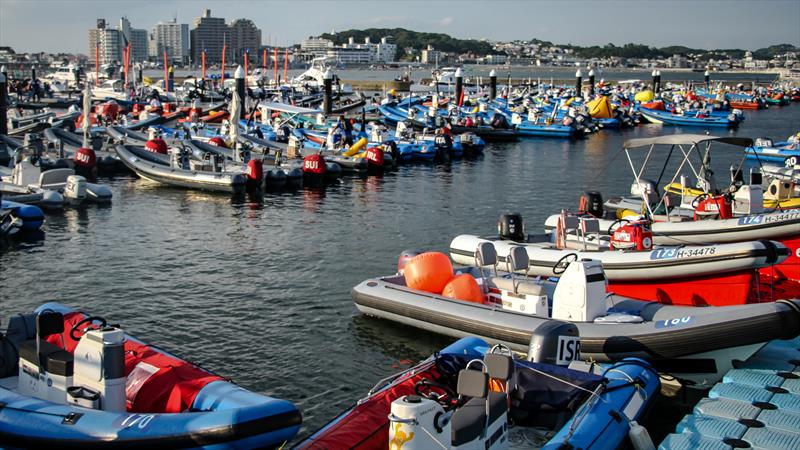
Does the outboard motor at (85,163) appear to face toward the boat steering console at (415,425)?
no

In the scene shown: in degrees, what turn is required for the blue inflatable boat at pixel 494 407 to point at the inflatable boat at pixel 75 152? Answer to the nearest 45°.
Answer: approximately 90° to its right

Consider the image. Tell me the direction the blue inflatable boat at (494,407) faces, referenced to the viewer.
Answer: facing the viewer and to the left of the viewer

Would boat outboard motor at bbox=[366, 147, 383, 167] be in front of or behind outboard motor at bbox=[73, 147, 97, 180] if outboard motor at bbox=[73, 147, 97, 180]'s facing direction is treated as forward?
behind

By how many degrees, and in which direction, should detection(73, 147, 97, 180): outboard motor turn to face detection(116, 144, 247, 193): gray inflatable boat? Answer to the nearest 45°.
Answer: approximately 180°

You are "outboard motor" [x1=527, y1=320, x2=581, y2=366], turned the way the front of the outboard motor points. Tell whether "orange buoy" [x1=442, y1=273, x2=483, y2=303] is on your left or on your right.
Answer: on your right

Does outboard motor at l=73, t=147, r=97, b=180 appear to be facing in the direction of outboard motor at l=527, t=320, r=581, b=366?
no

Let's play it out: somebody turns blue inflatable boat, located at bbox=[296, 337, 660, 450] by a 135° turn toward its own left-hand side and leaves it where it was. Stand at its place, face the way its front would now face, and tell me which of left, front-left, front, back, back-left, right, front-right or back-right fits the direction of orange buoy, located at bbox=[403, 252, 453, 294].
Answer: left

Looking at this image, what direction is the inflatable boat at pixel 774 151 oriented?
to the viewer's left

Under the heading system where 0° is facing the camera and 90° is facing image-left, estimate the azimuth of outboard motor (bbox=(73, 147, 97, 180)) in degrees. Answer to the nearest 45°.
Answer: approximately 135°

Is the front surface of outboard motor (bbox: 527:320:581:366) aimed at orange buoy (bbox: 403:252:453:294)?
no

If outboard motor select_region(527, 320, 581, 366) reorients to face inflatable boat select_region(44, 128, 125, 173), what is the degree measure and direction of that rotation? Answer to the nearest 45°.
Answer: approximately 90° to its right

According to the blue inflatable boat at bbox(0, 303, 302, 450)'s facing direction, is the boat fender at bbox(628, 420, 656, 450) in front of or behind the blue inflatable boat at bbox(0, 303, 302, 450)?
in front

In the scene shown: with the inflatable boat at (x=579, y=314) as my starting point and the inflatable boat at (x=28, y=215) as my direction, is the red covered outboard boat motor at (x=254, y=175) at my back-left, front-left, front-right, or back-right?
front-right

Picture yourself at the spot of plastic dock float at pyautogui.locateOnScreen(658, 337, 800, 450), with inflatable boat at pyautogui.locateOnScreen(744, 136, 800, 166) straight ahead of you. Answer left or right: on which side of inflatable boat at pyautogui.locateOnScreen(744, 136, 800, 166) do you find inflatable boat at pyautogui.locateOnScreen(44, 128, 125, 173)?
left
